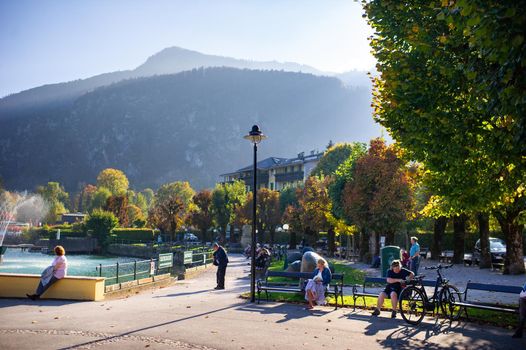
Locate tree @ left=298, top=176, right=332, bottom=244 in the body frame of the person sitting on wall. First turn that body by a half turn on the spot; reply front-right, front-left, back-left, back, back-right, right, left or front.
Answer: front-left

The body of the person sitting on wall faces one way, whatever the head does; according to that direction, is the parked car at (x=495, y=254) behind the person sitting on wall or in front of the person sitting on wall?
behind

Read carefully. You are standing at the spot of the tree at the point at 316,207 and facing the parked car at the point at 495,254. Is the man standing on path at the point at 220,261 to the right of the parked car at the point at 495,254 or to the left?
right

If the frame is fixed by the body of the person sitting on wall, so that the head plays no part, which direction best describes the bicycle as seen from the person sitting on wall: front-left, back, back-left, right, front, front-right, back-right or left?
back-left

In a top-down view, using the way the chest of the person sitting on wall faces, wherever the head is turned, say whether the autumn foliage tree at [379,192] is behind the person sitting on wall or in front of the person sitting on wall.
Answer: behind

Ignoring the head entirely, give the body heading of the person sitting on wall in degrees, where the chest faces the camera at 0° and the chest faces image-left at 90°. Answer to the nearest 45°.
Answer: approximately 90°

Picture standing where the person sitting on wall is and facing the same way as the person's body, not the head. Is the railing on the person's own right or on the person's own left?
on the person's own right

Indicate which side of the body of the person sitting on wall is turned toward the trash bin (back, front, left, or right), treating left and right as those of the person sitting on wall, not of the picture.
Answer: back

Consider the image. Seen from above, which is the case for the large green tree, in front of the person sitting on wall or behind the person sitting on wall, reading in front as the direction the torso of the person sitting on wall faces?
behind
